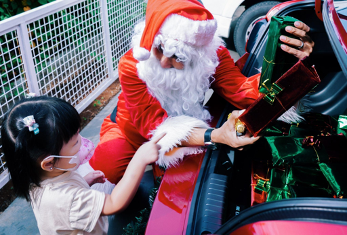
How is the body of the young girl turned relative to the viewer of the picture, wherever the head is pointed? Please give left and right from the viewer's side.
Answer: facing away from the viewer and to the right of the viewer

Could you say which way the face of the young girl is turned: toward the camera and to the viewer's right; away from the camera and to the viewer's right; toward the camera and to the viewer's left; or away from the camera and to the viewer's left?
away from the camera and to the viewer's right

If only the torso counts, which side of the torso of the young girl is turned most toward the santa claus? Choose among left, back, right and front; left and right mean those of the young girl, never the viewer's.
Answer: front

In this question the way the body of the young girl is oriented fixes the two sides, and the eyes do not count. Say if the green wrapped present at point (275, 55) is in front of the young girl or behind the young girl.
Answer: in front
